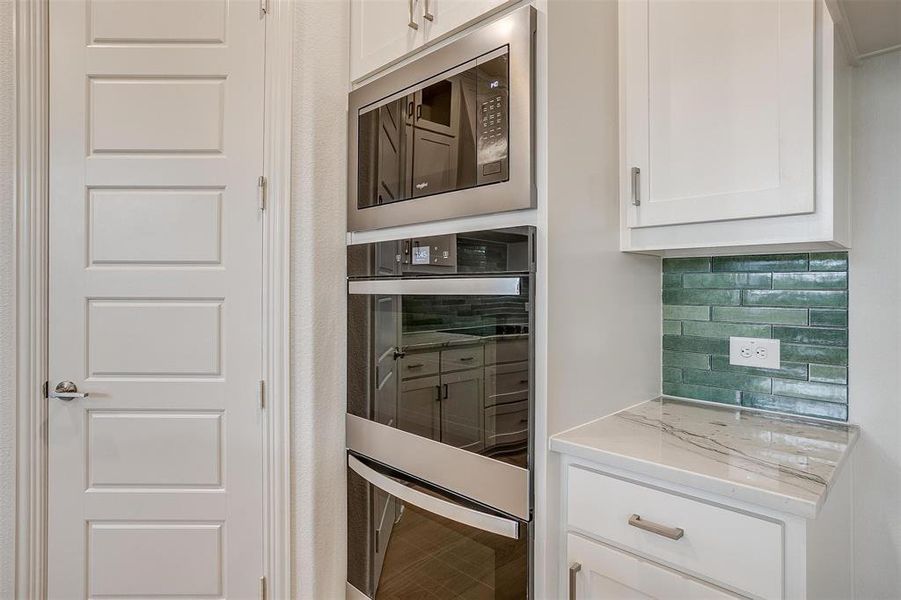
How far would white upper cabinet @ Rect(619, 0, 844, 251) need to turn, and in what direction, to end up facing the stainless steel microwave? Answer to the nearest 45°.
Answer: approximately 45° to its right

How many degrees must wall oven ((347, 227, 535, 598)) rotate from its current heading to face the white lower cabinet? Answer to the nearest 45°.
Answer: approximately 90° to its left

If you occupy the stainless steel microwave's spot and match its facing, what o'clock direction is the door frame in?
The door frame is roughly at 2 o'clock from the stainless steel microwave.

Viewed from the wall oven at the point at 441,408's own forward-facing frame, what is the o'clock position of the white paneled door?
The white paneled door is roughly at 2 o'clock from the wall oven.

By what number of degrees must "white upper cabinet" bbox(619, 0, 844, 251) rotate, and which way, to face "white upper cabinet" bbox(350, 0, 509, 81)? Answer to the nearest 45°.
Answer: approximately 45° to its right

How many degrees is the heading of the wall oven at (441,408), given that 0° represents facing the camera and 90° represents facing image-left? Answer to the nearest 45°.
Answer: approximately 45°

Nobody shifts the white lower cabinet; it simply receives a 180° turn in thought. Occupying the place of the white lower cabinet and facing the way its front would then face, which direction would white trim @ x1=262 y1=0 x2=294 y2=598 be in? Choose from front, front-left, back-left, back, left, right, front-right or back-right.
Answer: back-left

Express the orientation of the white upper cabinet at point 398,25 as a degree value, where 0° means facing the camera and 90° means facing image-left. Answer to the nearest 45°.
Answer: approximately 45°

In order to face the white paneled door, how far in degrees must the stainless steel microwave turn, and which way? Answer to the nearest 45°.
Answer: approximately 45° to its right
